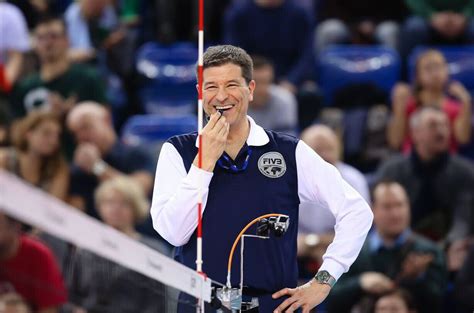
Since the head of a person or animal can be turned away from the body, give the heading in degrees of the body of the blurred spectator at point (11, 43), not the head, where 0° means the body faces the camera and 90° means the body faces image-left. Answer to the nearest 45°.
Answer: approximately 0°

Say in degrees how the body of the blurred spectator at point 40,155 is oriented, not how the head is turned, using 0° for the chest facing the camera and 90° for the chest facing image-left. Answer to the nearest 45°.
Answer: approximately 315°

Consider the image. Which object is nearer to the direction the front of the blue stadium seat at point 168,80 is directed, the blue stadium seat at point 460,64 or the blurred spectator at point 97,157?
the blurred spectator

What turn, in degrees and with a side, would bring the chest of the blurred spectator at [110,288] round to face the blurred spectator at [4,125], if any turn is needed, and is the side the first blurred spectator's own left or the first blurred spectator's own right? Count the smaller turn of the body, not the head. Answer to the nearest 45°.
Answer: approximately 135° to the first blurred spectator's own right

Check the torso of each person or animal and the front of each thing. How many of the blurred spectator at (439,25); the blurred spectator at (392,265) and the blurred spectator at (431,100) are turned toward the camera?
3

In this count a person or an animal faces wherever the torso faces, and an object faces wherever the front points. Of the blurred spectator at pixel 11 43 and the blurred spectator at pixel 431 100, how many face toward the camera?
2

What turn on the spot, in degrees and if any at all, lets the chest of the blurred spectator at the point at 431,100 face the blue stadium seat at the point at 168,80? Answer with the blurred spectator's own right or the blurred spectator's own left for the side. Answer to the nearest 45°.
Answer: approximately 90° to the blurred spectator's own right
